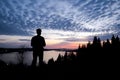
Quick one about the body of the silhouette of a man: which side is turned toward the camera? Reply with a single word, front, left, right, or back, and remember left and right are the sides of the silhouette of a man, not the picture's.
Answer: back
